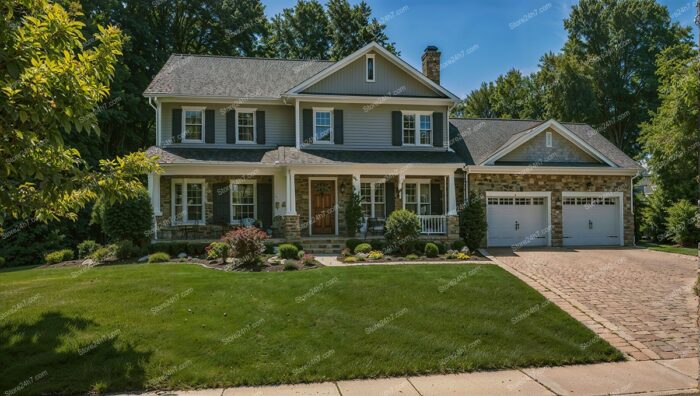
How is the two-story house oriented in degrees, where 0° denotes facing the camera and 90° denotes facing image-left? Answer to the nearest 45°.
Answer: approximately 0°

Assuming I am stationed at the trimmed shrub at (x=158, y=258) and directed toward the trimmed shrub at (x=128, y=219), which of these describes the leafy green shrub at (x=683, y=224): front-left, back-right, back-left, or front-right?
back-right

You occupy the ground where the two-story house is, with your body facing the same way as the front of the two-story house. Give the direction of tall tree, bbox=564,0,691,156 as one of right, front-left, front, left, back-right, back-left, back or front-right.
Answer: back-left

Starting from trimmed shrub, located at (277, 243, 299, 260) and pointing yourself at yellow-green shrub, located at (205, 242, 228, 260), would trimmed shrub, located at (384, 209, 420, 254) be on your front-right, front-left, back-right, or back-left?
back-right

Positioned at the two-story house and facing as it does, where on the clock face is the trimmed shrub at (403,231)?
The trimmed shrub is roughly at 11 o'clock from the two-story house.

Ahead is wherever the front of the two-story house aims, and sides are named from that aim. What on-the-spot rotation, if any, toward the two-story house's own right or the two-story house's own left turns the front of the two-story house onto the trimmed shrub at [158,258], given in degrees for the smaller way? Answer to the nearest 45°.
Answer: approximately 45° to the two-story house's own right

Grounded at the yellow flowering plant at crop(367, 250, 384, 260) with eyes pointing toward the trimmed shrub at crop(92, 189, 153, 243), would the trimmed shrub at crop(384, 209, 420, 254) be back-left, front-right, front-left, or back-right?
back-right
